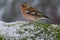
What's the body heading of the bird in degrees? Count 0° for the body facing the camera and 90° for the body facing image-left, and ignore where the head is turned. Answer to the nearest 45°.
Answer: approximately 90°
